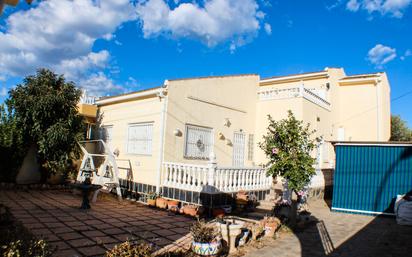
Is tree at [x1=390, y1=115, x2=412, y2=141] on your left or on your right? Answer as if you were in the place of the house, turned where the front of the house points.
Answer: on your left

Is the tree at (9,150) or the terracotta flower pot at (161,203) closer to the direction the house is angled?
the terracotta flower pot

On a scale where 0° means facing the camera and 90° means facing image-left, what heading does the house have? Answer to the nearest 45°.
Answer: approximately 315°

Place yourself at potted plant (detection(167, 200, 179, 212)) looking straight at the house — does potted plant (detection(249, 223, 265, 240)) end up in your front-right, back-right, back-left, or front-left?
back-right

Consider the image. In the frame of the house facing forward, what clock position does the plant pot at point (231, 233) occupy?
The plant pot is roughly at 1 o'clock from the house.

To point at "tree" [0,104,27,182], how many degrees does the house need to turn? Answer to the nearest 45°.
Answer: approximately 135° to its right

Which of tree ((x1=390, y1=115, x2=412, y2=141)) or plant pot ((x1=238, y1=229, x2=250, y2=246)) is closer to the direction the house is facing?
the plant pot

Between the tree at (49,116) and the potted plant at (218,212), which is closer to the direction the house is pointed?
the potted plant

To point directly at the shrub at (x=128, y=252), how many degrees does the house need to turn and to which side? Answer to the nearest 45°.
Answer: approximately 45° to its right
